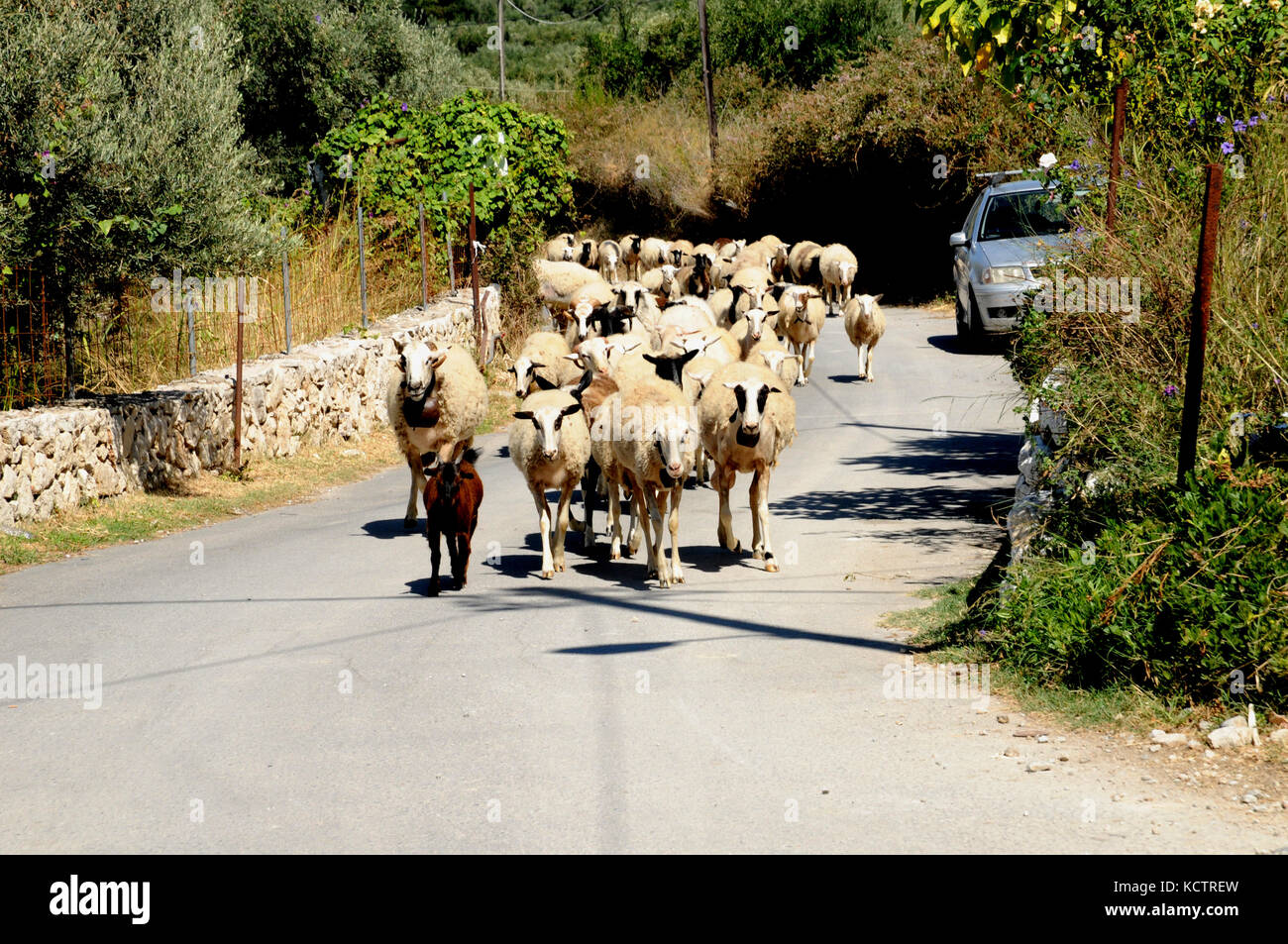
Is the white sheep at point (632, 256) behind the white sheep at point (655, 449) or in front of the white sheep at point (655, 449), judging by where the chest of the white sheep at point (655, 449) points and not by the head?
behind

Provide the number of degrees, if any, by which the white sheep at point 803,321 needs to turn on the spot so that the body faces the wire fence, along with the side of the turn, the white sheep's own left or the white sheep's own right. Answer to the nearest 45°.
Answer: approximately 45° to the white sheep's own right

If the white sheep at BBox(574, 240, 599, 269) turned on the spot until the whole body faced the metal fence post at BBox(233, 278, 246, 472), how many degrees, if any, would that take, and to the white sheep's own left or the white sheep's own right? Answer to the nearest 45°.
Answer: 0° — it already faces it

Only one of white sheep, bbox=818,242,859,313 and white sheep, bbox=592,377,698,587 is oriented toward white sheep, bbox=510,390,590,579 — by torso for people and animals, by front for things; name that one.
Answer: white sheep, bbox=818,242,859,313

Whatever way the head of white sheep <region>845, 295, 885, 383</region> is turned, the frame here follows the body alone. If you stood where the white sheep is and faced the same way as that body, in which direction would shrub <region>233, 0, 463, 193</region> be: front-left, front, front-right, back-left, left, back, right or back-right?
back-right

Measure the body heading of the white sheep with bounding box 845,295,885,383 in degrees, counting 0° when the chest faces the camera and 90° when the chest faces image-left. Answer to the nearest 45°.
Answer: approximately 0°

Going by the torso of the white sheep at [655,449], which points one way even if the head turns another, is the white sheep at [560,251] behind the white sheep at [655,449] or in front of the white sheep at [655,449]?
behind

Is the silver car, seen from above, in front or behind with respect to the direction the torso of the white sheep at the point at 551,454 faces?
behind
